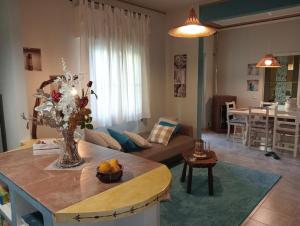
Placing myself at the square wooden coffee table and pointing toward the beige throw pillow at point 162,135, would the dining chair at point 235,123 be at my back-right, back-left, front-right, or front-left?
front-right

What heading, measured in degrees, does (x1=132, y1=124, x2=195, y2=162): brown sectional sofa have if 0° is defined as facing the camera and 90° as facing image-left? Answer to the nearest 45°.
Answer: approximately 315°

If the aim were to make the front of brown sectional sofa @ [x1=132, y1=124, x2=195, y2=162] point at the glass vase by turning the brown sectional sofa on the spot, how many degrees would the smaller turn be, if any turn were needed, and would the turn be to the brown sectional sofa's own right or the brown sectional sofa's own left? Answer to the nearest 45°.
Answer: approximately 45° to the brown sectional sofa's own right

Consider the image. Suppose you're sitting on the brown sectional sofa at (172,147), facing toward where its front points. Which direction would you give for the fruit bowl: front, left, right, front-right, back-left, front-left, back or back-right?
front-right

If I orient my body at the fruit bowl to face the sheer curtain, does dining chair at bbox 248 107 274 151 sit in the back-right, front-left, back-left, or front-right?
front-right

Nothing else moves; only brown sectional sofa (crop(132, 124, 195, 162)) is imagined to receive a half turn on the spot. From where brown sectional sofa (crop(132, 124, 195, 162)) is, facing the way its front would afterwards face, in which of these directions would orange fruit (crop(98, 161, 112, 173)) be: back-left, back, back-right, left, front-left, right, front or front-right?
back-left

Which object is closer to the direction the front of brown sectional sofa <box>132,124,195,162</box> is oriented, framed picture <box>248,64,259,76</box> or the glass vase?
the glass vase

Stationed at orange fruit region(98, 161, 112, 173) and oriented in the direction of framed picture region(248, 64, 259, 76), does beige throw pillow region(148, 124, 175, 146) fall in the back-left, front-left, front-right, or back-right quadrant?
front-left

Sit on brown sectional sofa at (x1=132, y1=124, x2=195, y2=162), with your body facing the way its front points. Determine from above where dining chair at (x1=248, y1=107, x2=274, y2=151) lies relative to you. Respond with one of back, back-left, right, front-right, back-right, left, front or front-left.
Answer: left

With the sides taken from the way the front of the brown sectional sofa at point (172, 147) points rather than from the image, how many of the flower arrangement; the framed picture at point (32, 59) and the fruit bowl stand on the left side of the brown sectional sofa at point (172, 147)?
0

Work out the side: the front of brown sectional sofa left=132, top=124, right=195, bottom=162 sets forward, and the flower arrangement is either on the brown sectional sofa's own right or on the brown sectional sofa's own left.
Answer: on the brown sectional sofa's own right

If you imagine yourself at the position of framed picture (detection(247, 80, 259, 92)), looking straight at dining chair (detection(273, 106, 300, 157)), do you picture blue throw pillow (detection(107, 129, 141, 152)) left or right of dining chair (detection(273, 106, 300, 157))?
right
